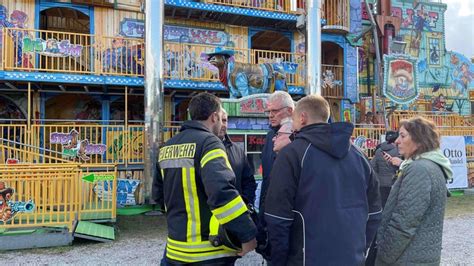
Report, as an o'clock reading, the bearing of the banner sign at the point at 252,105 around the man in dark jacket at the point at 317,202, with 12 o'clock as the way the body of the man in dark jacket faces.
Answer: The banner sign is roughly at 1 o'clock from the man in dark jacket.

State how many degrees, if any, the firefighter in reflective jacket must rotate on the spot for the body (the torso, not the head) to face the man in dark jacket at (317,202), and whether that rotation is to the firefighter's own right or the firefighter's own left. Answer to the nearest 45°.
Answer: approximately 90° to the firefighter's own right

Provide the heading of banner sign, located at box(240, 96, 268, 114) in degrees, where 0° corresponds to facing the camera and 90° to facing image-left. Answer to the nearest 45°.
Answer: approximately 0°

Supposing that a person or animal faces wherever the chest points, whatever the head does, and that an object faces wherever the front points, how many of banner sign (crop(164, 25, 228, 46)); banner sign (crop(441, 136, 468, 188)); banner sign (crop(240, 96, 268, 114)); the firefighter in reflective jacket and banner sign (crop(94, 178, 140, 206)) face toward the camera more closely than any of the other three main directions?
4

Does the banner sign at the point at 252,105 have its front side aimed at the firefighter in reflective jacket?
yes

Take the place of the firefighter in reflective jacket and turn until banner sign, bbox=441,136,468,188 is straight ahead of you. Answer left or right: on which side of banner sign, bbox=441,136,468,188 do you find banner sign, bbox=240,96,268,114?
left

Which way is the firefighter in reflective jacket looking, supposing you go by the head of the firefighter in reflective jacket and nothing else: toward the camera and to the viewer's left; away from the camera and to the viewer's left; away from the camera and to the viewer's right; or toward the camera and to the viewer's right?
away from the camera and to the viewer's right

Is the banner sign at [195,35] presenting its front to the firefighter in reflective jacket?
yes

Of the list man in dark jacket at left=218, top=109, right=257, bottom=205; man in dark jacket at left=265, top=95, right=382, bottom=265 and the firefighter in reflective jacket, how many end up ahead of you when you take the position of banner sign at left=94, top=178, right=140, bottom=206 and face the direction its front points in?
3

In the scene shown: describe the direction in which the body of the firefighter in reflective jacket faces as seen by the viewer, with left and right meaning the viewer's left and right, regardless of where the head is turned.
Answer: facing away from the viewer and to the right of the viewer

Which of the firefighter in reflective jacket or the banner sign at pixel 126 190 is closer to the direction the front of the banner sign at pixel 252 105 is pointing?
the firefighter in reflective jacket

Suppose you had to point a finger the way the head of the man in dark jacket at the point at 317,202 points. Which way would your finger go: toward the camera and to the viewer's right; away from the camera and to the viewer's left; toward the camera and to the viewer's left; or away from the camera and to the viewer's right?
away from the camera and to the viewer's left
